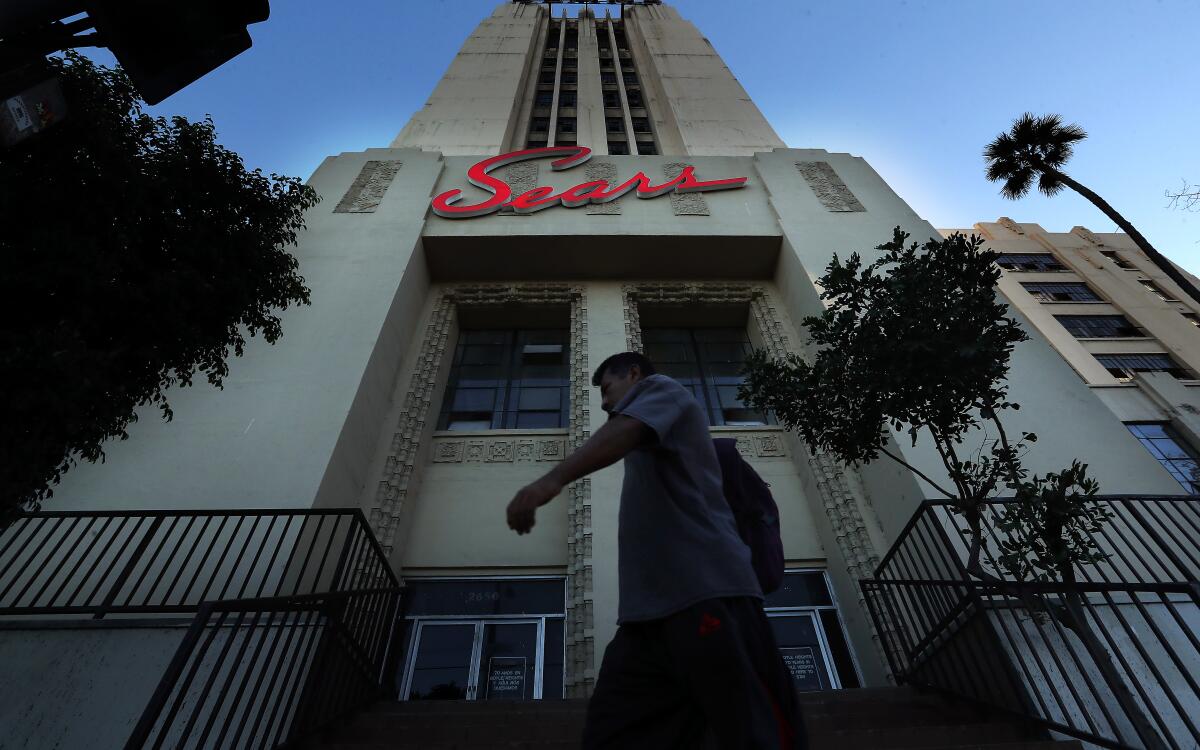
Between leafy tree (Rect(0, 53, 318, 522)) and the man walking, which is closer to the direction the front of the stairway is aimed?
the man walking

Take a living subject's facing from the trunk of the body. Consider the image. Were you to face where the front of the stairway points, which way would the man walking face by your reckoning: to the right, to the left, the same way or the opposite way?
to the right

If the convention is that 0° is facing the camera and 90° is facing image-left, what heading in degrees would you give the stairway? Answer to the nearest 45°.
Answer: approximately 0°

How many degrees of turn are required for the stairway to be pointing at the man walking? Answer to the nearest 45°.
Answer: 0° — it already faces them

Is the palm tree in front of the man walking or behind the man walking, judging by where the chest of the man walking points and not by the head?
behind

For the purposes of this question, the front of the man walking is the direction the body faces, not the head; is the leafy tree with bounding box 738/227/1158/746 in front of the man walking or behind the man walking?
behind

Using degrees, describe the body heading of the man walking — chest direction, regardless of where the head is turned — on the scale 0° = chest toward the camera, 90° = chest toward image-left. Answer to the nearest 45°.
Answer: approximately 90°

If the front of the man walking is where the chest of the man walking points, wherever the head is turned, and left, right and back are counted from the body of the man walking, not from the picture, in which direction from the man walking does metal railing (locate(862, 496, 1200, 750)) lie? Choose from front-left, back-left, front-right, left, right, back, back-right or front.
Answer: back-right

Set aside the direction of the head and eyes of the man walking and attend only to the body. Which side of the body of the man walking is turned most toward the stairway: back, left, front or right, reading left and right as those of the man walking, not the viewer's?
right

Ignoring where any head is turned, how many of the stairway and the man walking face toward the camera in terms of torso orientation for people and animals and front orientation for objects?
1
